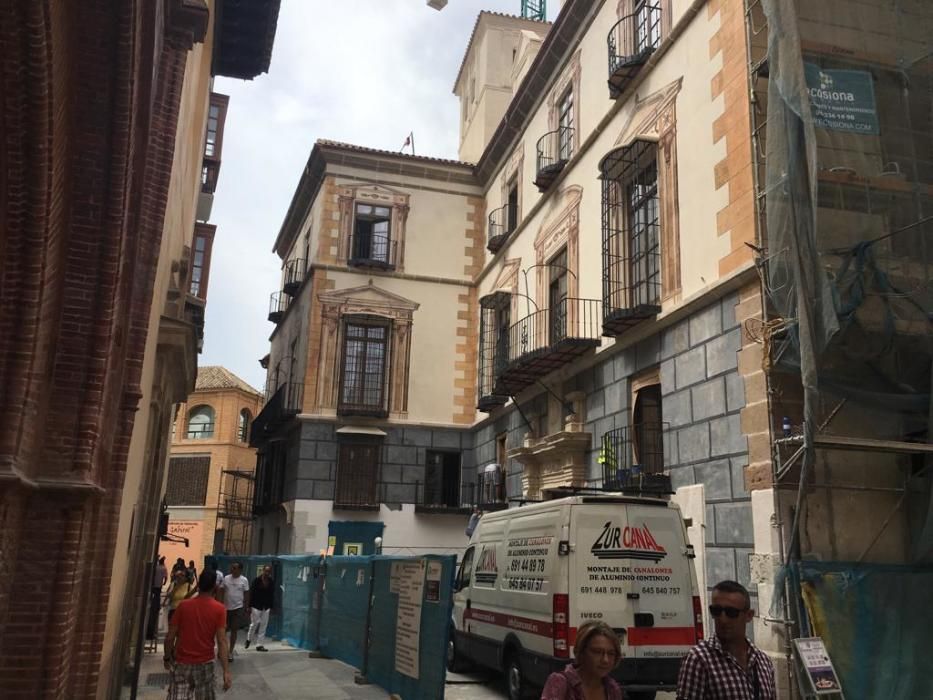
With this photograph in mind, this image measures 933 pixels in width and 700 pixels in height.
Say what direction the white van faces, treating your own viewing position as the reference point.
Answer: facing away from the viewer and to the left of the viewer

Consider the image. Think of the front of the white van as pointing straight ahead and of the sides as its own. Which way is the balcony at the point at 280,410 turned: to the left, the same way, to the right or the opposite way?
to the left

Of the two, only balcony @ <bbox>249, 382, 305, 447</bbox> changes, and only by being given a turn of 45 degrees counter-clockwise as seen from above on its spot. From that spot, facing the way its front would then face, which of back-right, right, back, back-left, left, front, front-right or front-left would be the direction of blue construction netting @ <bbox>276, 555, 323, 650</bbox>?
front-left

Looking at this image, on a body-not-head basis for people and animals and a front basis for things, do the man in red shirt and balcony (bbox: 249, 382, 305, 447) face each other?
no

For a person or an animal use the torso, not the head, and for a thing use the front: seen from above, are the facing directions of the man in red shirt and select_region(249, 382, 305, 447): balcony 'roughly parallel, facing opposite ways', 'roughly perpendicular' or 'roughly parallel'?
roughly perpendicular

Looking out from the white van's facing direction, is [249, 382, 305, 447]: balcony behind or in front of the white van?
in front

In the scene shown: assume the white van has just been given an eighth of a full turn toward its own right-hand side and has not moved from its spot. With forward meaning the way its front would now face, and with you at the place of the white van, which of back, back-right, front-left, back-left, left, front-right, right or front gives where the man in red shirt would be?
back-left

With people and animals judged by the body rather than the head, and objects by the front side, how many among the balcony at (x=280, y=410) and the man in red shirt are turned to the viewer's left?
1

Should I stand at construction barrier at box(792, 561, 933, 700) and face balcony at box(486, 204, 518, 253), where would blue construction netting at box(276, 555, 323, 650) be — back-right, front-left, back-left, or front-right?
front-left

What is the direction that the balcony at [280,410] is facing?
to the viewer's left
